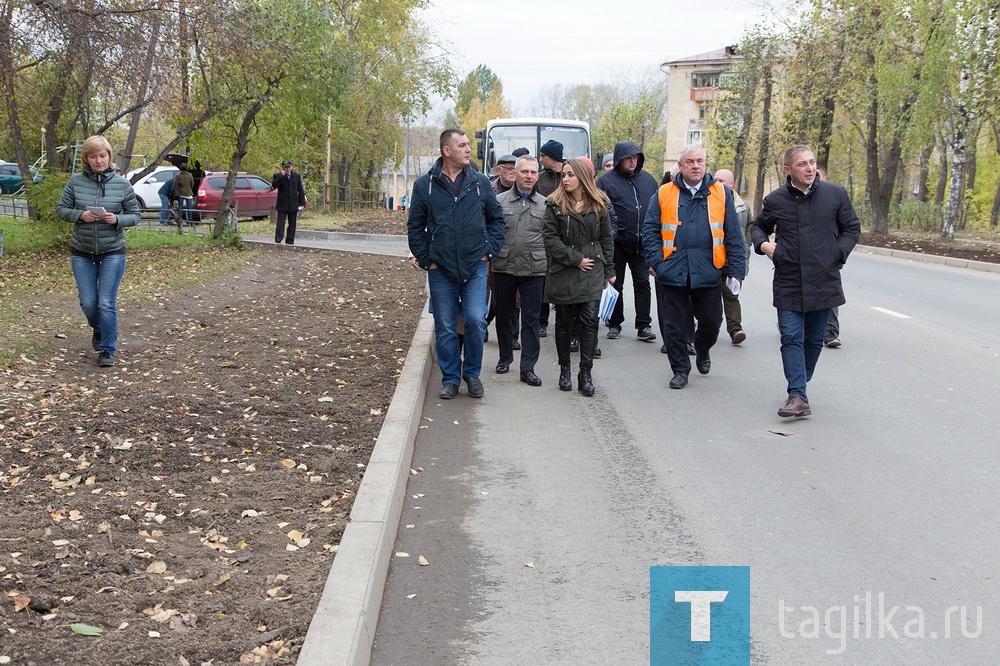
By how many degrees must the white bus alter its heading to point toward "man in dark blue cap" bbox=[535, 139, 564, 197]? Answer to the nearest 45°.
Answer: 0° — it already faces them

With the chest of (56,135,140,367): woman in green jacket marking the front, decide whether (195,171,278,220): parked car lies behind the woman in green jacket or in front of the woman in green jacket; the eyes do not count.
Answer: behind

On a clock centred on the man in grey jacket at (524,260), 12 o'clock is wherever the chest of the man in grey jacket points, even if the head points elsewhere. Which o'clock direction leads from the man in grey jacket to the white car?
The white car is roughly at 5 o'clock from the man in grey jacket.

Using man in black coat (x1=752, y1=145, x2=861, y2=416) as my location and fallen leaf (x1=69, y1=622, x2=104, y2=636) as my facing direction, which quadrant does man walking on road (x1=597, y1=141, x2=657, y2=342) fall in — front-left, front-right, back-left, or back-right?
back-right

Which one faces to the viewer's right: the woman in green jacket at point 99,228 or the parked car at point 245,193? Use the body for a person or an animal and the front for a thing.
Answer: the parked car

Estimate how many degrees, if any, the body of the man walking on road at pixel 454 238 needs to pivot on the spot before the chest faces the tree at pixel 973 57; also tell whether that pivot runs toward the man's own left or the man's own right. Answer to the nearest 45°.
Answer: approximately 135° to the man's own left

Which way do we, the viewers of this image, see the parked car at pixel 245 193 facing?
facing to the right of the viewer

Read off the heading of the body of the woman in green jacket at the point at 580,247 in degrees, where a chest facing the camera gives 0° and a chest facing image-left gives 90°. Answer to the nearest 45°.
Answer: approximately 0°
